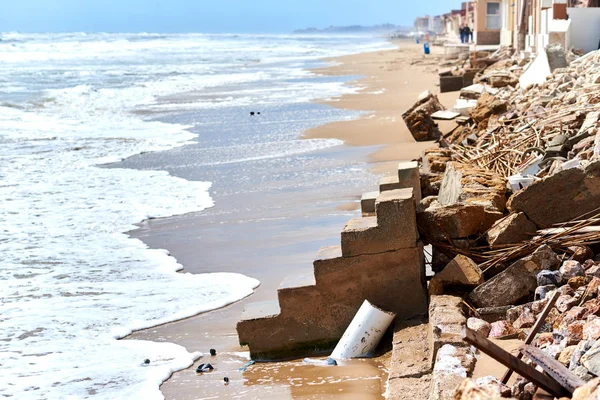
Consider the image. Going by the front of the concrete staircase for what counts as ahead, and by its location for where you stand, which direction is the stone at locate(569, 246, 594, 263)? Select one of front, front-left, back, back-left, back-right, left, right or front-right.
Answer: back

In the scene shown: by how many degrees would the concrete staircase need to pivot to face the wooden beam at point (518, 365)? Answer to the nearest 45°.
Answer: approximately 90° to its left

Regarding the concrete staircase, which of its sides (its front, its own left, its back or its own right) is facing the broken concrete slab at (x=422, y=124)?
right

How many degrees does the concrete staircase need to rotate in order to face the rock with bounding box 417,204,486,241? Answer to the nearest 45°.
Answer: approximately 180°

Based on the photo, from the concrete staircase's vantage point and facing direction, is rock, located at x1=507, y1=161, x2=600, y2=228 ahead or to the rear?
to the rear

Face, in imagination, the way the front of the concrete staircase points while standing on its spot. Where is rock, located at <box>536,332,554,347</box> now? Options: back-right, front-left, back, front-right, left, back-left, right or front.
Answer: back-left

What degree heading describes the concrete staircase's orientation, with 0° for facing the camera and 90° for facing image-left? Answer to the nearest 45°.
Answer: approximately 90°

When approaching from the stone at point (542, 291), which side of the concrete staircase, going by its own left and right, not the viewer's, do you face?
back

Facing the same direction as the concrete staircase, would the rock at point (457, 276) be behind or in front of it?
behind

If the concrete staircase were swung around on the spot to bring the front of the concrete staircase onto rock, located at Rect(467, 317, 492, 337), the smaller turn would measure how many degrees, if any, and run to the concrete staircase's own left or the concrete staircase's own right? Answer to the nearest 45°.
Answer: approximately 135° to the concrete staircase's own left

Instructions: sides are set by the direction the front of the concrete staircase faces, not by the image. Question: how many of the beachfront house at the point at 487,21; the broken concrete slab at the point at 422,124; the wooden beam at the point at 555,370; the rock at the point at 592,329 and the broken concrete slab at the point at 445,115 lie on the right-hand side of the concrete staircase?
3

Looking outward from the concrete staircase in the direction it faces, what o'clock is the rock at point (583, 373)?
The rock is roughly at 8 o'clock from the concrete staircase.

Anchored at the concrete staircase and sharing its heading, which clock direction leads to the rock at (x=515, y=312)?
The rock is roughly at 7 o'clock from the concrete staircase.

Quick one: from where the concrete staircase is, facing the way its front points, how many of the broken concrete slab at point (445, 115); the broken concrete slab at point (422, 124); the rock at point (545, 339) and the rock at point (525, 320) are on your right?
2

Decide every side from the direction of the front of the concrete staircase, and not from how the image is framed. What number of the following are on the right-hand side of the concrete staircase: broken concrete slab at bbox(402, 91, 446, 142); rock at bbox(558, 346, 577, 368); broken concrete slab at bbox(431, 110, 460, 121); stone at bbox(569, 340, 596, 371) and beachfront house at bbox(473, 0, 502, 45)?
3
